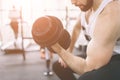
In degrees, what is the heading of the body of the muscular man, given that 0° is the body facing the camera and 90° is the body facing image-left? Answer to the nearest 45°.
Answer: approximately 45°

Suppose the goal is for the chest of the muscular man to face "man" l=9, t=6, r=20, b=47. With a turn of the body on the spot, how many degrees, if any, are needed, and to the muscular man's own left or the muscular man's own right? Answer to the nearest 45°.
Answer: approximately 90° to the muscular man's own right
